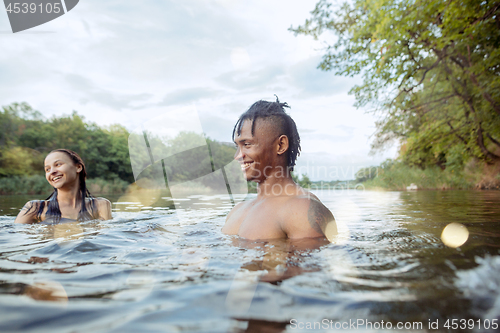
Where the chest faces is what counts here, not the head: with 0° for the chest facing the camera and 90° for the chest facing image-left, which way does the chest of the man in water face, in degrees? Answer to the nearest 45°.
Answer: approximately 45°

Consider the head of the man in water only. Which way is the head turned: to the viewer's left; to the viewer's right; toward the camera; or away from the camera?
to the viewer's left

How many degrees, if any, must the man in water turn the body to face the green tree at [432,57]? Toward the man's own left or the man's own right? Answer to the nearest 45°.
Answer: approximately 180°

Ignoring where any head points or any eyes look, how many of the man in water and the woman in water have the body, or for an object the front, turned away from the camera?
0

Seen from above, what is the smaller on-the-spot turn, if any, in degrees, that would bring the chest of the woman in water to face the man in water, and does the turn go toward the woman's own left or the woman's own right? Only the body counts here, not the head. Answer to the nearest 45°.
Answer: approximately 45° to the woman's own left

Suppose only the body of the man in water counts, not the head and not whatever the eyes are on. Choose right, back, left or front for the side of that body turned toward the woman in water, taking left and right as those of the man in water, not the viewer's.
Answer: right

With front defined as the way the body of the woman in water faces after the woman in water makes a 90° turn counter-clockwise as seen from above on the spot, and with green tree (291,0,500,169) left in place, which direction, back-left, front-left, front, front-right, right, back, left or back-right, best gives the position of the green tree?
front
